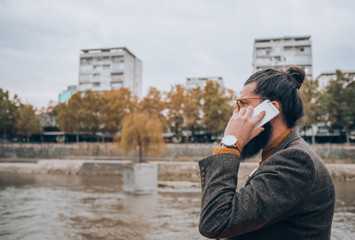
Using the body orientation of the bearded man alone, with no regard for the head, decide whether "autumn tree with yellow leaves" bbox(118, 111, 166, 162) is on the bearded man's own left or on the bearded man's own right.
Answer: on the bearded man's own right

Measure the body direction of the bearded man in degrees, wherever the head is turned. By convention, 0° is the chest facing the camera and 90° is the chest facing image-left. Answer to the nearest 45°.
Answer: approximately 90°
